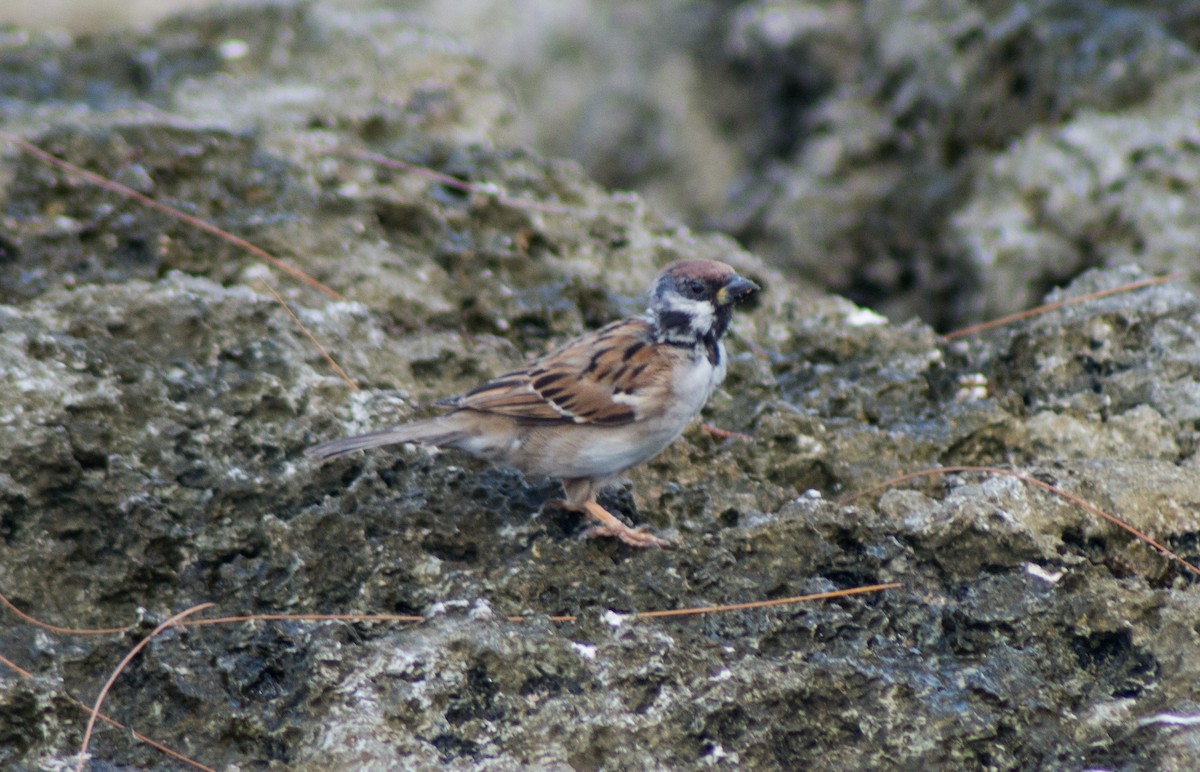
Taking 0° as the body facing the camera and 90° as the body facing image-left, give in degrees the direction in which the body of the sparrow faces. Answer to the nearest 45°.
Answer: approximately 270°
